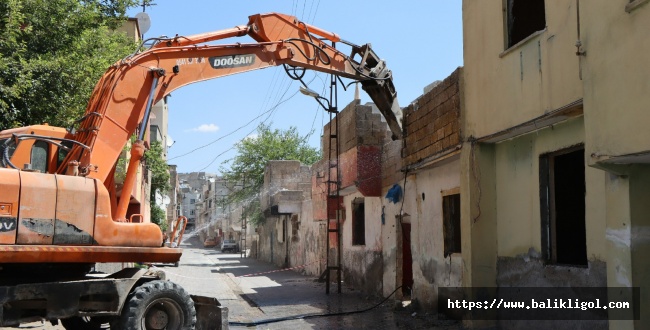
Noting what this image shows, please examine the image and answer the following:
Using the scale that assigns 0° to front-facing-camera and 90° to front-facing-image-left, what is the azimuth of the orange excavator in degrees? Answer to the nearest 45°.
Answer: approximately 270°

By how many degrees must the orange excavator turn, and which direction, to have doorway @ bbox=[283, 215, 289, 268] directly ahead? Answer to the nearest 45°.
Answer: approximately 90° to its left
